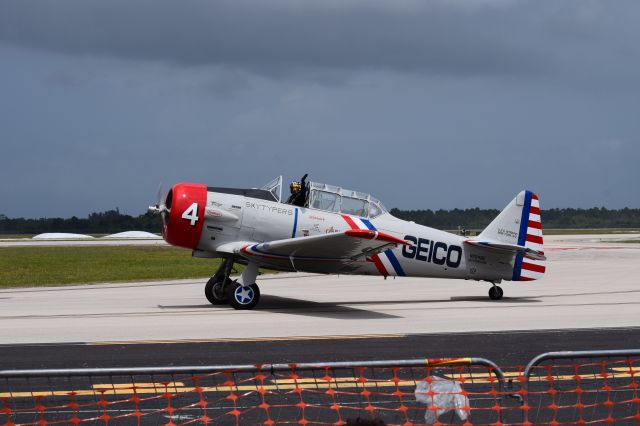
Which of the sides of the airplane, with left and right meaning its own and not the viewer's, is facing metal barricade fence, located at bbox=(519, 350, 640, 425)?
left

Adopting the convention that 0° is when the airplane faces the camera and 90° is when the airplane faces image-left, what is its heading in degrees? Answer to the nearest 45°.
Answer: approximately 90°

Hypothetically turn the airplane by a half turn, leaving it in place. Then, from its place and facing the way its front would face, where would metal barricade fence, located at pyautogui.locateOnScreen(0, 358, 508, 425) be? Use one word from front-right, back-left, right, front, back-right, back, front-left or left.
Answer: right
